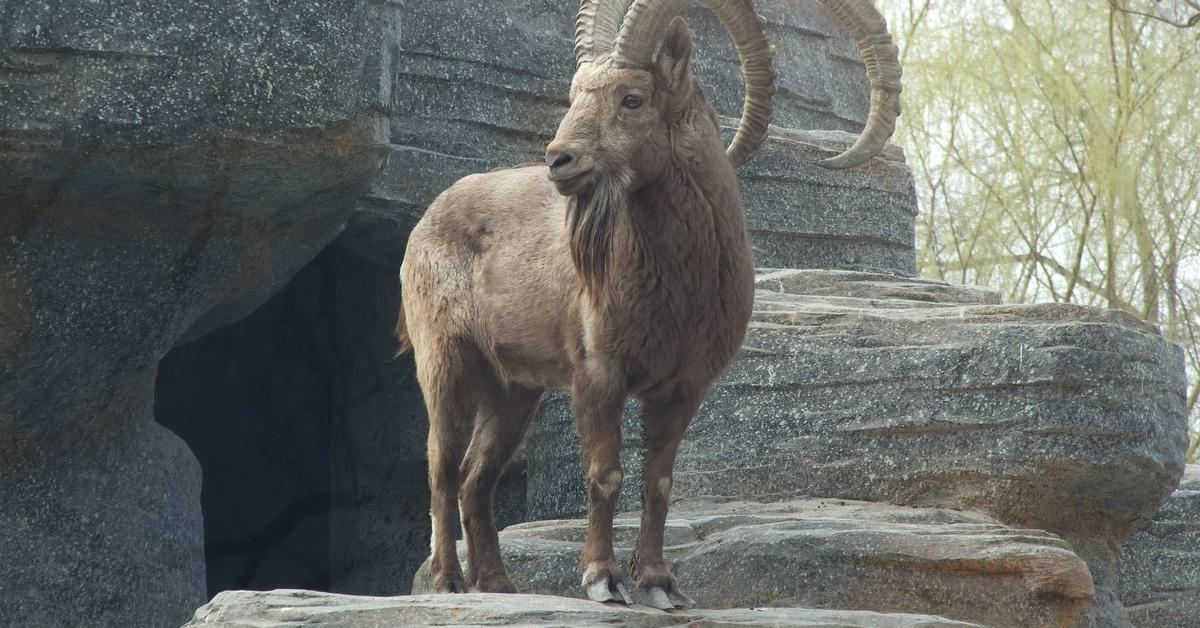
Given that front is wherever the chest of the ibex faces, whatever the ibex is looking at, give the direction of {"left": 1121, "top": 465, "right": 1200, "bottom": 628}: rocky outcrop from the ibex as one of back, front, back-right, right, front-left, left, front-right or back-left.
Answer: left

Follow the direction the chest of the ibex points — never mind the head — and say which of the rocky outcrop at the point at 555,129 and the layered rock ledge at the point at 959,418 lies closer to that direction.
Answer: the layered rock ledge

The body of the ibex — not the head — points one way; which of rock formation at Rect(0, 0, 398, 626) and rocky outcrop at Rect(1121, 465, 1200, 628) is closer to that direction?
the rocky outcrop

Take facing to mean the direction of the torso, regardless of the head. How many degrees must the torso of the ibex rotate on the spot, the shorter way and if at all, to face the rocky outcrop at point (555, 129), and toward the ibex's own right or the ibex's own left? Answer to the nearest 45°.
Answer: approximately 135° to the ibex's own left

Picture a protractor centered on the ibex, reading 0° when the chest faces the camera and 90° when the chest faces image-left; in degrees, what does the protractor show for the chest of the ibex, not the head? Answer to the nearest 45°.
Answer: approximately 315°
